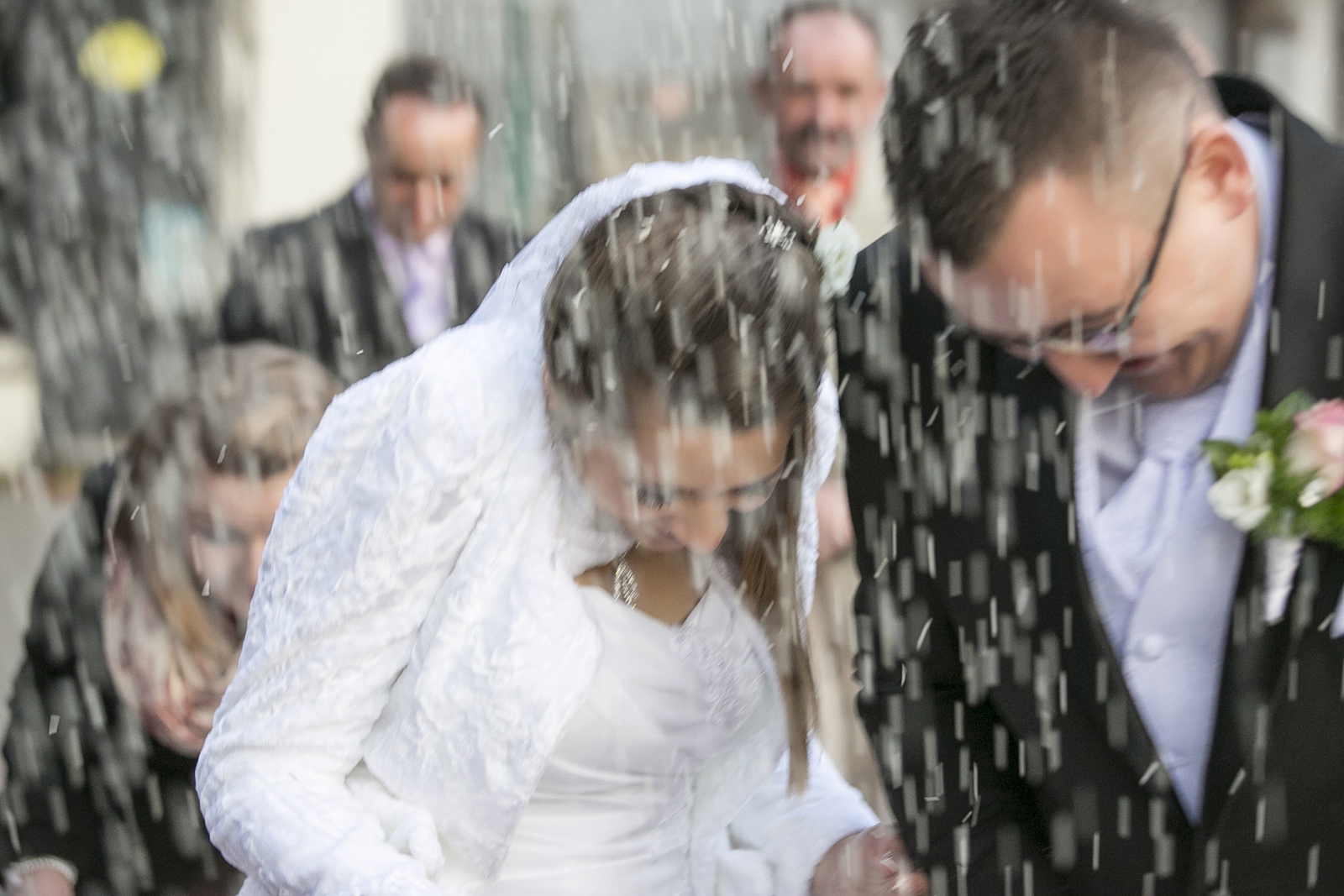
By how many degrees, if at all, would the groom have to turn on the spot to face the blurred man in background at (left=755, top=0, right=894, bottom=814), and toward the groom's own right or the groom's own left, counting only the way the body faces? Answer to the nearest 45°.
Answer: approximately 180°

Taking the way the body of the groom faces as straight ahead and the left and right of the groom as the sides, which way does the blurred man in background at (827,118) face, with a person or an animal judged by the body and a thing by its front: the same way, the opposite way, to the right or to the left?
the same way

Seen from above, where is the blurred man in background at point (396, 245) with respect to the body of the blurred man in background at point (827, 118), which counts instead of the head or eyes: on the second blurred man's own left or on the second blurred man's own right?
on the second blurred man's own right

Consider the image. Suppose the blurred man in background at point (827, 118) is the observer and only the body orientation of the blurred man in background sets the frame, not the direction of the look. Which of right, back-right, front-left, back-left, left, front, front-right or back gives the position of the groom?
front

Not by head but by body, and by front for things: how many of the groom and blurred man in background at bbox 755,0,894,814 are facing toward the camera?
2

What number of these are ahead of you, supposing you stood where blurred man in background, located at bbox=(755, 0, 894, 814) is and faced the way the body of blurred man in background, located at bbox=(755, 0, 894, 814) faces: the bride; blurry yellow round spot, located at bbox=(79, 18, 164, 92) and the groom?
2

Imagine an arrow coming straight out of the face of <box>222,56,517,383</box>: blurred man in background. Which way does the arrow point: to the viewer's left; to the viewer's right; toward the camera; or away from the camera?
toward the camera

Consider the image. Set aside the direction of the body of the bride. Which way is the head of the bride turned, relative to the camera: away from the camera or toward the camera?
toward the camera

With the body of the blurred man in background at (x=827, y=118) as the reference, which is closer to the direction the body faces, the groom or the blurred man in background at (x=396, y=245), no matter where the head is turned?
the groom

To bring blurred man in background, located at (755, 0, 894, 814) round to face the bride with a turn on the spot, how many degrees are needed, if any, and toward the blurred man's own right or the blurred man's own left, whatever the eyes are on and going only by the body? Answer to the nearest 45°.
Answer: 0° — they already face them

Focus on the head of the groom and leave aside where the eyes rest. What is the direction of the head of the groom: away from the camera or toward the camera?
toward the camera

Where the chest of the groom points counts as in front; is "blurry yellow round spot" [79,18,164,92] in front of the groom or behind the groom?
behind

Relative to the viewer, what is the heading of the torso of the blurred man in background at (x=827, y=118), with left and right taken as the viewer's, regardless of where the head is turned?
facing the viewer

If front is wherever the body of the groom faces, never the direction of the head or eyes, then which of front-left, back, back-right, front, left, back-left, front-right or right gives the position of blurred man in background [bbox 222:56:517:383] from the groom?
back-right
